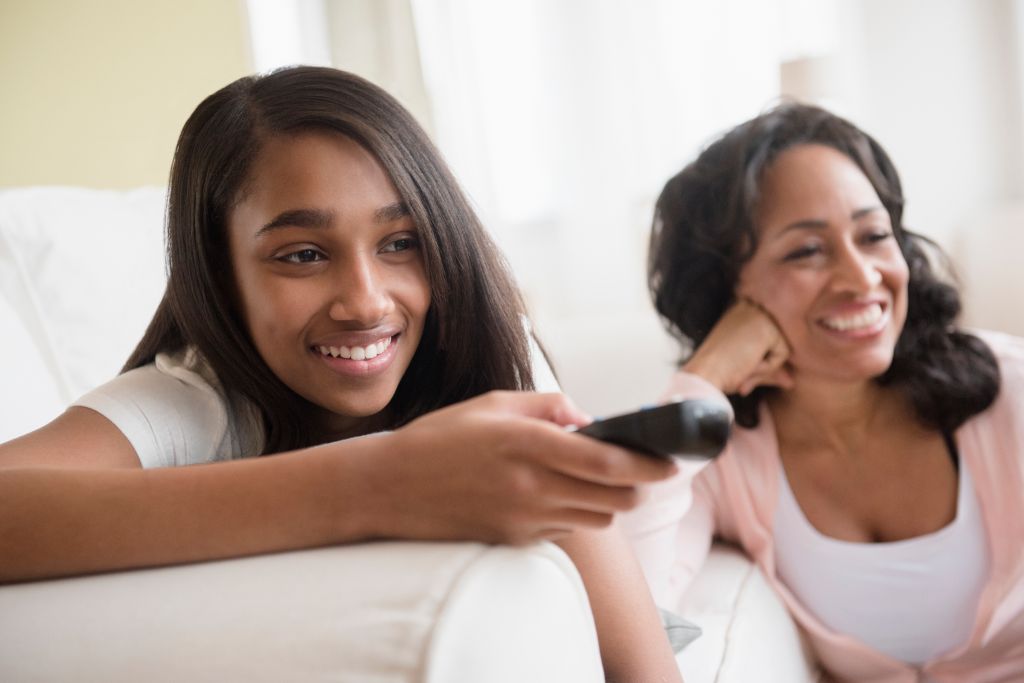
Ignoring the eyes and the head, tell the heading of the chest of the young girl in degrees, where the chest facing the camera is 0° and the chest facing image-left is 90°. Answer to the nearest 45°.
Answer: approximately 315°

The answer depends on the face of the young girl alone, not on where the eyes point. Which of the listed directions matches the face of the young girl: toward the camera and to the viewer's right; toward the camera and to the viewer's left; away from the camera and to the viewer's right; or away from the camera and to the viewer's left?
toward the camera and to the viewer's right

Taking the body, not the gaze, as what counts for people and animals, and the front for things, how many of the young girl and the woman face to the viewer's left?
0

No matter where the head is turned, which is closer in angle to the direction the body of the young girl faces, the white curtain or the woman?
the woman

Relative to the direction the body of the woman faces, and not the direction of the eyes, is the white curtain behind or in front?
behind

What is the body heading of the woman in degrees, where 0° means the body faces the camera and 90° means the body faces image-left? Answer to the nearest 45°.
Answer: approximately 0°

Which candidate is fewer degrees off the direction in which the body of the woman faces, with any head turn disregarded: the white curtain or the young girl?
the young girl
